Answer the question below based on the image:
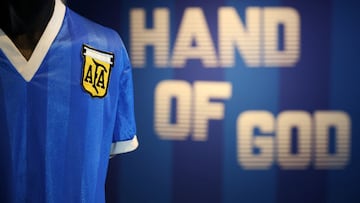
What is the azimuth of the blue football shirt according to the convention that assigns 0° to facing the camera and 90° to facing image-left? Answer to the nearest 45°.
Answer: approximately 0°
